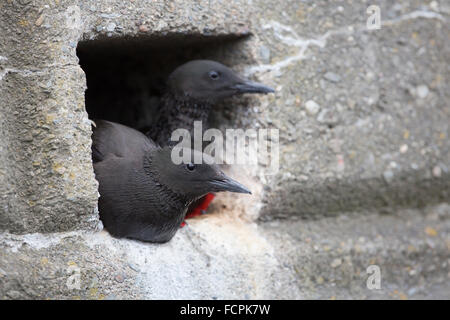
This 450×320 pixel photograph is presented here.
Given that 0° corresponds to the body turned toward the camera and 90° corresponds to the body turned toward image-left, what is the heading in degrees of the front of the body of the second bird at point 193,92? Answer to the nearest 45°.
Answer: approximately 270°

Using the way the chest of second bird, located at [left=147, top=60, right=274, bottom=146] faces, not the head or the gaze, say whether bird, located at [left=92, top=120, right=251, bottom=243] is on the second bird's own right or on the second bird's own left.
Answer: on the second bird's own right
